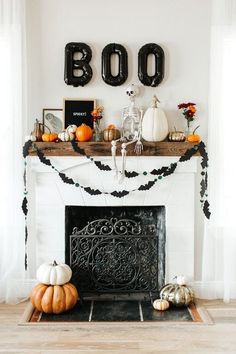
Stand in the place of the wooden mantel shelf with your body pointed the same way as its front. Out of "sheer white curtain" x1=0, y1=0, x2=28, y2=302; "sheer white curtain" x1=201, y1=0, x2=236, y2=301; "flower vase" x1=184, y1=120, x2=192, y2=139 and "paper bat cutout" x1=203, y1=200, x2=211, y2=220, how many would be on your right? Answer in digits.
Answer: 1

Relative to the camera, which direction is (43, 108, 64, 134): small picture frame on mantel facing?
toward the camera

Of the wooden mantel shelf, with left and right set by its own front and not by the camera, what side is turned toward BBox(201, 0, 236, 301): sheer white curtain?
left

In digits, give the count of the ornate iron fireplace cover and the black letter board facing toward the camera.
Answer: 2

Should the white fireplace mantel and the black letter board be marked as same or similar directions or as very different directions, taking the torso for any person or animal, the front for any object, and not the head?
same or similar directions

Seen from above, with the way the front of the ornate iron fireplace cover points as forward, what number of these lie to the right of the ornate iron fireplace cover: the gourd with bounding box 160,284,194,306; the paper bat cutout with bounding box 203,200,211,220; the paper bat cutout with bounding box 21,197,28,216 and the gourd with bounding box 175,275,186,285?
1

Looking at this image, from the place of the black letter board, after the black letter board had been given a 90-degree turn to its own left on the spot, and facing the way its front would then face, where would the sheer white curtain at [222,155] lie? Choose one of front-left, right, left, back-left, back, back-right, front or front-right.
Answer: front

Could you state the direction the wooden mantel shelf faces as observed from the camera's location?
facing the viewer

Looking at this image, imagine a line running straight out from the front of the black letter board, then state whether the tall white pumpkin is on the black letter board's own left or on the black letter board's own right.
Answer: on the black letter board's own left

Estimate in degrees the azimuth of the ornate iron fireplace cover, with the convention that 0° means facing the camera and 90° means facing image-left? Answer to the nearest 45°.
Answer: approximately 0°

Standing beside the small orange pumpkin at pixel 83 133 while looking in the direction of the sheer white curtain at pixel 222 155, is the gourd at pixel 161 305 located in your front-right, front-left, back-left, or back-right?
front-right

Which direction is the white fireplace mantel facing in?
toward the camera
